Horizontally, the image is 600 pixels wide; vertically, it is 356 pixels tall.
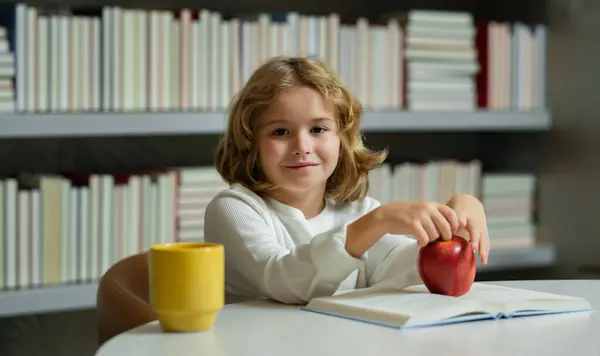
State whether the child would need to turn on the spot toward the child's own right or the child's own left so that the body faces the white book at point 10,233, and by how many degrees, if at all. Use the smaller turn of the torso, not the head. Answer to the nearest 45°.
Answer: approximately 180°

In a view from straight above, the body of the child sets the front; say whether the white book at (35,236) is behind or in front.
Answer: behind

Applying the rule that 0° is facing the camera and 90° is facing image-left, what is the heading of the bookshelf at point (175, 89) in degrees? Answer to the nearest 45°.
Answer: approximately 0°

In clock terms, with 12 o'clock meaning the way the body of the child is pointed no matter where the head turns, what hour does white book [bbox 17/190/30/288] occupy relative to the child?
The white book is roughly at 6 o'clock from the child.

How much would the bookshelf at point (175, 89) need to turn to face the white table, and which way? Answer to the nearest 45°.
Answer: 0° — it already faces it

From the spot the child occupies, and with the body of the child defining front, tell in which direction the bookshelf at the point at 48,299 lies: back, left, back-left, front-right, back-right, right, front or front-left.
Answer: back

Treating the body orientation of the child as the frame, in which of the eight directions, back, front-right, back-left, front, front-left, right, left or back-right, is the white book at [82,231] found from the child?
back

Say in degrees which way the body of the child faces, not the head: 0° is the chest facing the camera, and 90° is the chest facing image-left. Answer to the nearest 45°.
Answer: approximately 315°
